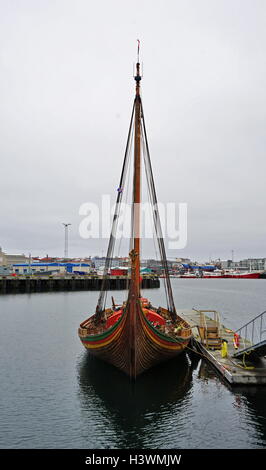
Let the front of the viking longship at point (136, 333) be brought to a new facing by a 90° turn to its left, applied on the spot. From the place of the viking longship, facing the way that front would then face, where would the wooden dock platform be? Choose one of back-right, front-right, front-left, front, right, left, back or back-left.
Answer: front

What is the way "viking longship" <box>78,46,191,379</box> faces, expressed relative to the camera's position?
facing the viewer
